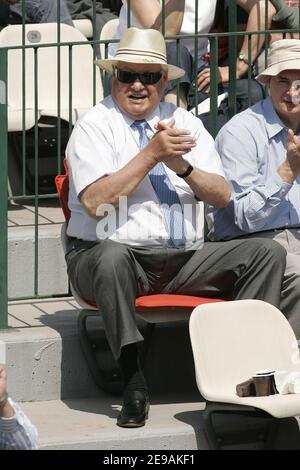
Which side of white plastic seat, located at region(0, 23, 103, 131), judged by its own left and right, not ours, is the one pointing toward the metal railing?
front

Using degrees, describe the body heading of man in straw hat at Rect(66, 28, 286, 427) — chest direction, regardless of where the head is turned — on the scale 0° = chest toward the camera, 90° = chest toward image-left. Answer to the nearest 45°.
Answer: approximately 315°

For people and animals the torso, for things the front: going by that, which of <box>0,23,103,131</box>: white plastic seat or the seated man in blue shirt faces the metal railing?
the white plastic seat

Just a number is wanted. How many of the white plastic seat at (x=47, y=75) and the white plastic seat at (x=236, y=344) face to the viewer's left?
0

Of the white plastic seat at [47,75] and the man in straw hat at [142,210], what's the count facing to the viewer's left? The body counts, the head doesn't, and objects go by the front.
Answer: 0

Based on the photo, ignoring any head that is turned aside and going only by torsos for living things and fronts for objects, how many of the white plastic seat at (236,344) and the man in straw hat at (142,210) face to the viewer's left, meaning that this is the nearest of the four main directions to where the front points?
0

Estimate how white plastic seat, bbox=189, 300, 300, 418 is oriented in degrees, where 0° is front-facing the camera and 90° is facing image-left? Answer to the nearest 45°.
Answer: approximately 315°

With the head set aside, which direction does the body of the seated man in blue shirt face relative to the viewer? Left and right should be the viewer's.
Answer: facing the viewer and to the right of the viewer
